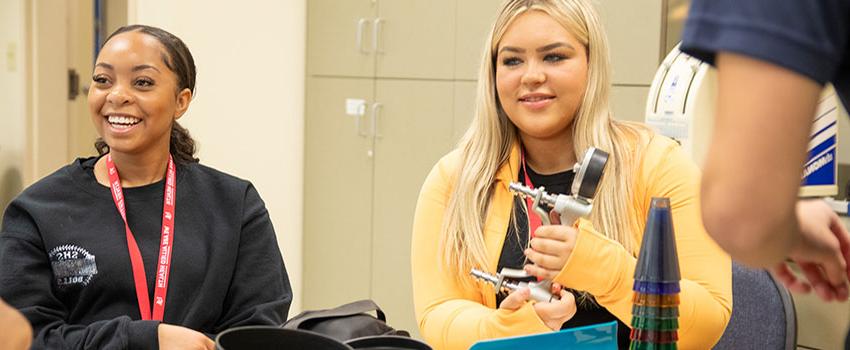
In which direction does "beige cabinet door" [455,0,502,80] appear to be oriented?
toward the camera

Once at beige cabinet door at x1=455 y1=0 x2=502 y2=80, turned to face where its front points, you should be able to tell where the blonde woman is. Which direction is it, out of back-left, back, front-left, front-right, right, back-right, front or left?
front

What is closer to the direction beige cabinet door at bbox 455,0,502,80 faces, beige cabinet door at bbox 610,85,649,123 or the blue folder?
the blue folder

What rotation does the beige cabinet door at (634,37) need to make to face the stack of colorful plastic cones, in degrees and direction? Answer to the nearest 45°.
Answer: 0° — it already faces it

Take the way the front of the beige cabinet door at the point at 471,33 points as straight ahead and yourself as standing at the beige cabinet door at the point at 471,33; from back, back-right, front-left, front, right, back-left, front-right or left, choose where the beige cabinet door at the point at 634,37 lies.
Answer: front-left

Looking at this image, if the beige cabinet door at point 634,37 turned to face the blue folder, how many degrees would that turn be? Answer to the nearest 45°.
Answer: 0° — it already faces it

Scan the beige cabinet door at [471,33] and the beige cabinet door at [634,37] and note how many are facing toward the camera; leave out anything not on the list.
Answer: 2

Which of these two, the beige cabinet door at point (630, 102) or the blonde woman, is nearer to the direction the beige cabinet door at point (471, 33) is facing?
the blonde woman

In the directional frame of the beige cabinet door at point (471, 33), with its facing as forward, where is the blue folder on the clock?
The blue folder is roughly at 12 o'clock from the beige cabinet door.

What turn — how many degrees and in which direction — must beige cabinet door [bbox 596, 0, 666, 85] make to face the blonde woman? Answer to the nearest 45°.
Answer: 0° — it already faces them
